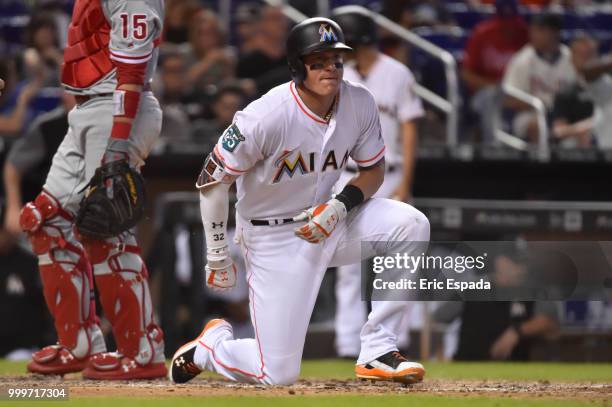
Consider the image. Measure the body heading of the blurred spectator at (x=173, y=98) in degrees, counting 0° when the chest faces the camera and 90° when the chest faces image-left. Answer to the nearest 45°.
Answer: approximately 0°

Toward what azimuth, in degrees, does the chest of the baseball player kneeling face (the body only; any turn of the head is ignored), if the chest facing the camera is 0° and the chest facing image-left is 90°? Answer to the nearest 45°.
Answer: approximately 315°

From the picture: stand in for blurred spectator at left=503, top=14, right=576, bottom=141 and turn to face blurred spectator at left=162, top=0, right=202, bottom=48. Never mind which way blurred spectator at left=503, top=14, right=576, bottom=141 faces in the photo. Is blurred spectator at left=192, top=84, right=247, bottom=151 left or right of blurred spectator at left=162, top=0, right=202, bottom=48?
left

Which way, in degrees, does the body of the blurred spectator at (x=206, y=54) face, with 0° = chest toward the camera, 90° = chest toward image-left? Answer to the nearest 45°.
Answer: approximately 0°

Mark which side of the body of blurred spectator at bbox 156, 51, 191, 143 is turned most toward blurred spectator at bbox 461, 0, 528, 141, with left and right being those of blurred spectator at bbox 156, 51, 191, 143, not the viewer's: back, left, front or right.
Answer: left

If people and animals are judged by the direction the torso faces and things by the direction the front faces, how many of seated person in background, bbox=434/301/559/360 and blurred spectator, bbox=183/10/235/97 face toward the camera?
2

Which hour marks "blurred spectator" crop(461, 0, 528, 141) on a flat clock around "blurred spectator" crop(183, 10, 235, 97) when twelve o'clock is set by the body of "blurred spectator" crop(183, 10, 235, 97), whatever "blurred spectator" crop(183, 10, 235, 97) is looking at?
"blurred spectator" crop(461, 0, 528, 141) is roughly at 9 o'clock from "blurred spectator" crop(183, 10, 235, 97).

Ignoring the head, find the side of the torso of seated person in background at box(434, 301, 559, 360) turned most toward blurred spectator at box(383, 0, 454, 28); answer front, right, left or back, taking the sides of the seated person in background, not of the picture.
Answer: back

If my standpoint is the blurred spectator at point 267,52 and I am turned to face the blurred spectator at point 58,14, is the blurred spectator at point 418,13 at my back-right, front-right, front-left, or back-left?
back-right

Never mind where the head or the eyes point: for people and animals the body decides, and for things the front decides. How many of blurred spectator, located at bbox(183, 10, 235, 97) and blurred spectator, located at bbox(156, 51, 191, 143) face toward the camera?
2

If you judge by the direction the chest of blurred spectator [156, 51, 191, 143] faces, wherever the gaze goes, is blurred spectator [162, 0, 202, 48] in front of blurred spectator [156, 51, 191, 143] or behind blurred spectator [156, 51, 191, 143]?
behind
